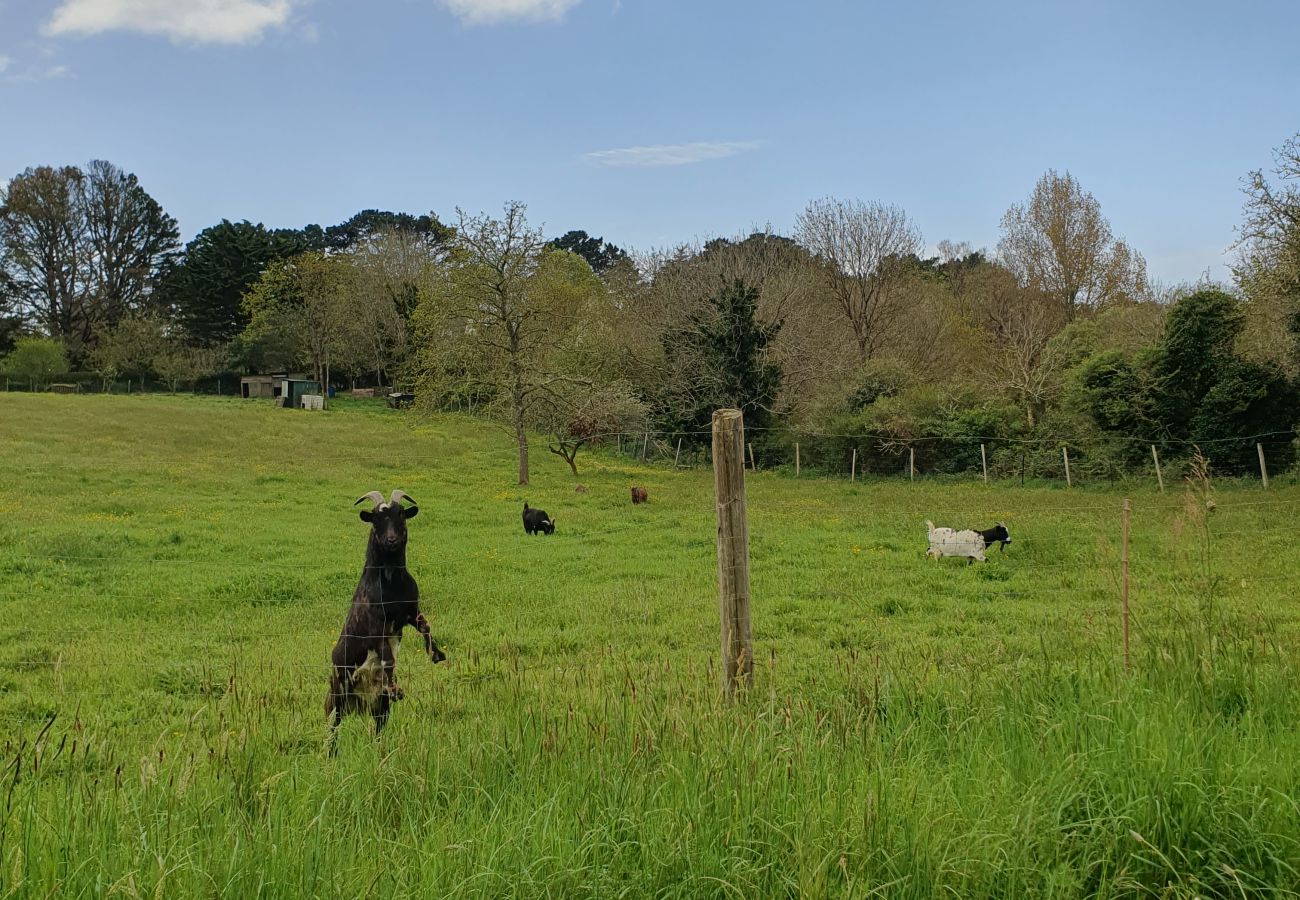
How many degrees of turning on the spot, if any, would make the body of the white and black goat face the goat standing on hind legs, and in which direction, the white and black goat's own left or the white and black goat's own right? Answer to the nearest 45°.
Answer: approximately 90° to the white and black goat's own right

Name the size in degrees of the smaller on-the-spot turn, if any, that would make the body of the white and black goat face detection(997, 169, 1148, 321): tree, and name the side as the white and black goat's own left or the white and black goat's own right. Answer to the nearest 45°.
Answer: approximately 90° to the white and black goat's own left

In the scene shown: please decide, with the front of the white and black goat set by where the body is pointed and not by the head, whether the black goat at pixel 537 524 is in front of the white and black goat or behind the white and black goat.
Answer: behind

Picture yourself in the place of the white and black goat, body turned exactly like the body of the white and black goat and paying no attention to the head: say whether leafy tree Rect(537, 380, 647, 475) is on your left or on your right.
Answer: on your left

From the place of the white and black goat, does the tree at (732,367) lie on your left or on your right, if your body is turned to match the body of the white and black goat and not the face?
on your left

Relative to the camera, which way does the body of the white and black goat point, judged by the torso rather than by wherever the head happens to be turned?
to the viewer's right

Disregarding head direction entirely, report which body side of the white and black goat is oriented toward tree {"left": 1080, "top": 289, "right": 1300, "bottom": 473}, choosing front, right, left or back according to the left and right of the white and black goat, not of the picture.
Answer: left

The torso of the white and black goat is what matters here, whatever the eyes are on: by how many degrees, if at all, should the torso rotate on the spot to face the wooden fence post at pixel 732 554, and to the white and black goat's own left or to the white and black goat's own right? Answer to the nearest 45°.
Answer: approximately 90° to the white and black goat's own right

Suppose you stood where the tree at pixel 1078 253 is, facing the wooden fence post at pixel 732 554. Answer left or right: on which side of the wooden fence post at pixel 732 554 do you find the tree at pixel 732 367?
right

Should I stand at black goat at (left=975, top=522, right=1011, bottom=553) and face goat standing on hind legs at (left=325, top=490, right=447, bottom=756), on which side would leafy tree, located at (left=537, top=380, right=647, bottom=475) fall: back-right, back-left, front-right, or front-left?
back-right
